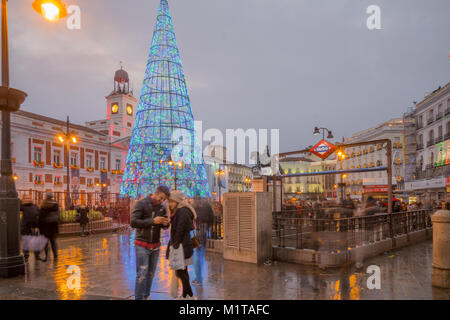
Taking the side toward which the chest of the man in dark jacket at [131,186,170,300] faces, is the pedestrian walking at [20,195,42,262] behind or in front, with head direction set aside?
behind

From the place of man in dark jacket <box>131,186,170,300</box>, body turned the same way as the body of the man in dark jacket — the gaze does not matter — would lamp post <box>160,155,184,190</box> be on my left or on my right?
on my left

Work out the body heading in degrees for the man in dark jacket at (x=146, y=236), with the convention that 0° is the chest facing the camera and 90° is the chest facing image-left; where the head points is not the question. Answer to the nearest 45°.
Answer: approximately 315°

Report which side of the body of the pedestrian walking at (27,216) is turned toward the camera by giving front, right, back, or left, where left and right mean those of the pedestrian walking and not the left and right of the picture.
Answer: back

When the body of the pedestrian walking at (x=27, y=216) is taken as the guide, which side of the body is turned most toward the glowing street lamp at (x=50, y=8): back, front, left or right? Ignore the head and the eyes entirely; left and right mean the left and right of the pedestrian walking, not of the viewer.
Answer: back

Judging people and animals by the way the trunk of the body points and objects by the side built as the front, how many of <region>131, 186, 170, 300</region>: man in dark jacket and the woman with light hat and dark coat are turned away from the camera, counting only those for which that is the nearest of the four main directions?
0

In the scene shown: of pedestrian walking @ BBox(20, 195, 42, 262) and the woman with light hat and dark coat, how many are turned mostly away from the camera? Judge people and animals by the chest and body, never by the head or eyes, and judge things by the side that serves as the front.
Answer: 1
